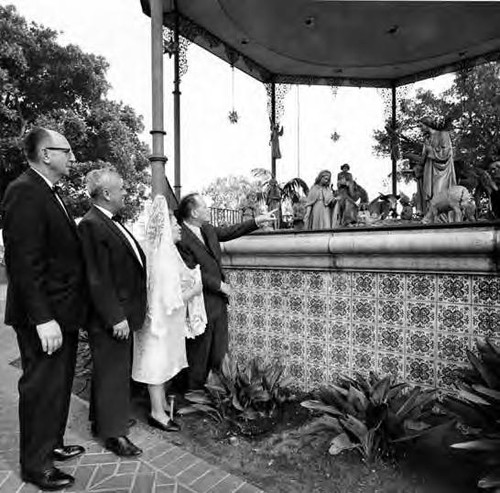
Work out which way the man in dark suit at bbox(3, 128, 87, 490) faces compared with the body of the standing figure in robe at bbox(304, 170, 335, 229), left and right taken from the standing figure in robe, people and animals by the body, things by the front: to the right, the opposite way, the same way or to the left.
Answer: to the left

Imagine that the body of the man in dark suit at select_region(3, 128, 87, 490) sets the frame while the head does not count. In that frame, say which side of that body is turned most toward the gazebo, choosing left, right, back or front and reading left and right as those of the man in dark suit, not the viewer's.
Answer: front

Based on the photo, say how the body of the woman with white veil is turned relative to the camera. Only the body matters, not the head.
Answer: to the viewer's right

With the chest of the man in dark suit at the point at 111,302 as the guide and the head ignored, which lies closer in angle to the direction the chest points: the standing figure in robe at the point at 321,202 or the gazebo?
the gazebo

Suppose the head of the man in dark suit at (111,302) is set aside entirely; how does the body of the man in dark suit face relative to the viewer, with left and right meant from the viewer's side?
facing to the right of the viewer

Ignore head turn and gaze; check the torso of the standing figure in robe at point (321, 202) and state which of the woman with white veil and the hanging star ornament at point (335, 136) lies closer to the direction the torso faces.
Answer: the woman with white veil

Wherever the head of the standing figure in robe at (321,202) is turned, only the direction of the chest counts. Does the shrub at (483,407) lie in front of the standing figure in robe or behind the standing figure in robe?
in front

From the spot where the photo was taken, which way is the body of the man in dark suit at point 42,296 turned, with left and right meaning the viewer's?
facing to the right of the viewer

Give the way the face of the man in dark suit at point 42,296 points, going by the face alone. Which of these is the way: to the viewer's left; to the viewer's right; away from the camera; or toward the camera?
to the viewer's right
